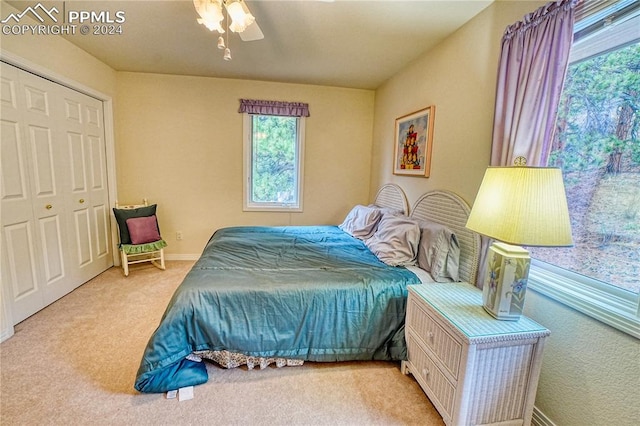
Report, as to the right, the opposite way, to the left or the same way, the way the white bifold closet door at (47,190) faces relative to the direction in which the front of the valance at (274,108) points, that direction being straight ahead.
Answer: to the left

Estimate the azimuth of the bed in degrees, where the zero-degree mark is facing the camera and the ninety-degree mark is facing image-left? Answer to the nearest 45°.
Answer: approximately 90°

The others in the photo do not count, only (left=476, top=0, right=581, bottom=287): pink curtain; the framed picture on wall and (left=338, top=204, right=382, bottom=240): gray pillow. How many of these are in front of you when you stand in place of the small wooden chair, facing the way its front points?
3

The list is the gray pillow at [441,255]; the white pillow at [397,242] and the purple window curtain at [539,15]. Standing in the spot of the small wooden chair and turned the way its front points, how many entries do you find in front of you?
3

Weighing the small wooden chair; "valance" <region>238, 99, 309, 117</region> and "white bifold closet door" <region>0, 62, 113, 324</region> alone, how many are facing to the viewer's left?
0

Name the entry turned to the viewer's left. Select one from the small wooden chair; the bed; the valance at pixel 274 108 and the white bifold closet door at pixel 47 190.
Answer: the bed

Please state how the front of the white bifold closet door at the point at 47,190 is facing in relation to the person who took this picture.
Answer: facing the viewer and to the right of the viewer

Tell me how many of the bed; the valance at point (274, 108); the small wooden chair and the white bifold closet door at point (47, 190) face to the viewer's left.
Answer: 1

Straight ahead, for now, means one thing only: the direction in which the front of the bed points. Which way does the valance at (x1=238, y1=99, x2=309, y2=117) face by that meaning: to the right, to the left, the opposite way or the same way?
to the left

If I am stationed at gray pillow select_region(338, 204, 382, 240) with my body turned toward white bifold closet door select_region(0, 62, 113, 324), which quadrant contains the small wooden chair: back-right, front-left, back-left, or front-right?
front-right

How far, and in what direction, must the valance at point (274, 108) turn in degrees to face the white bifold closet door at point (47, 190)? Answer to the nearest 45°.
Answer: approximately 45° to its right

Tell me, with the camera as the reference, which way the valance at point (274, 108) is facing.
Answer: facing the viewer

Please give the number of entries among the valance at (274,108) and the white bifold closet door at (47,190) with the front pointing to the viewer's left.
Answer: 0
